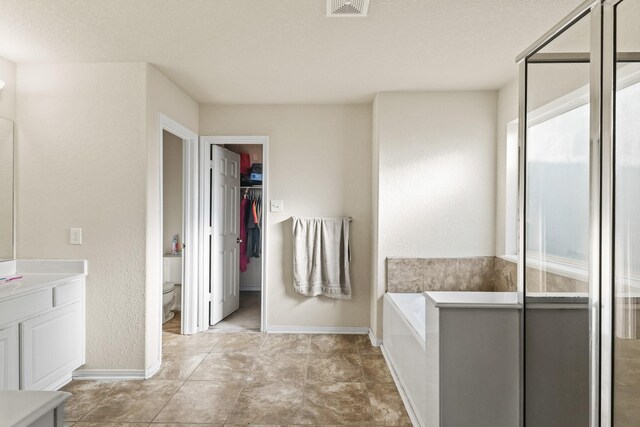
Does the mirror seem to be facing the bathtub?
yes

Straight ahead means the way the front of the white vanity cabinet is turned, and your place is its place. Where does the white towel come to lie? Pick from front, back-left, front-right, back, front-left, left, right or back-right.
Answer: front-left

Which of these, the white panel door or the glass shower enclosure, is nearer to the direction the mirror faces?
the glass shower enclosure

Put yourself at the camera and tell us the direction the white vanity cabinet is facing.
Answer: facing the viewer and to the right of the viewer

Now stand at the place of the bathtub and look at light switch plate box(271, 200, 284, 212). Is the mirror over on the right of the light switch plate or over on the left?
left

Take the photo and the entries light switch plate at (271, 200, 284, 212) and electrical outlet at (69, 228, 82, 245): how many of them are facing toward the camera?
2

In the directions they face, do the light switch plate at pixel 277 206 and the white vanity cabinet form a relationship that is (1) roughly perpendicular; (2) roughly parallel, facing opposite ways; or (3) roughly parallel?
roughly perpendicular

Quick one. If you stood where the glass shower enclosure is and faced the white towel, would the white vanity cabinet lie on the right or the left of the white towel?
left

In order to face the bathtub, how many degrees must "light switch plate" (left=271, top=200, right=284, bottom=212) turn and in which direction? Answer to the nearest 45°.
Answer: approximately 45° to its left

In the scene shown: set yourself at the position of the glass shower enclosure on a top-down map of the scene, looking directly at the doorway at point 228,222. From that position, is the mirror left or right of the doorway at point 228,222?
left

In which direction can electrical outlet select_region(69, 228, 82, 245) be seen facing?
toward the camera

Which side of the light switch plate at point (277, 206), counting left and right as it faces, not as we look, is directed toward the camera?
front
